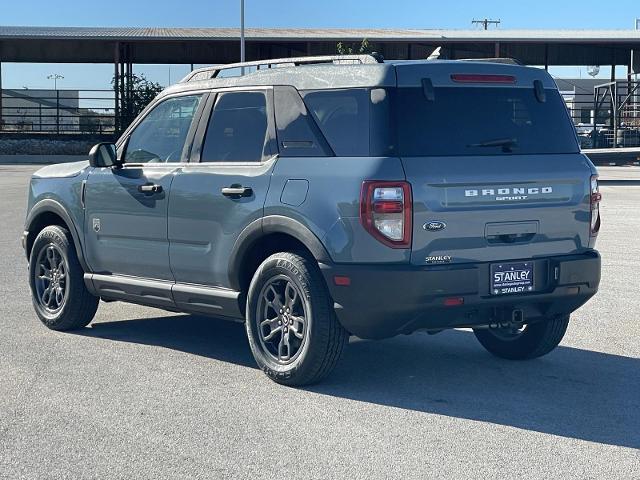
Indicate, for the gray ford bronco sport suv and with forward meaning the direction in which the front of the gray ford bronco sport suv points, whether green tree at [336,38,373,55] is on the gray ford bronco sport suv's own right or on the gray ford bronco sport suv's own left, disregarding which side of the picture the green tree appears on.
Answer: on the gray ford bronco sport suv's own right

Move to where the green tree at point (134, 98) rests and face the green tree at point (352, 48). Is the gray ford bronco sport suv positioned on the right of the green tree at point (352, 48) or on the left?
right

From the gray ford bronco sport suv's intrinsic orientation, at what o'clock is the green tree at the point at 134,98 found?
The green tree is roughly at 1 o'clock from the gray ford bronco sport suv.

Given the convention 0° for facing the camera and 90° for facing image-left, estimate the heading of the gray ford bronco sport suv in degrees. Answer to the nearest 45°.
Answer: approximately 135°
